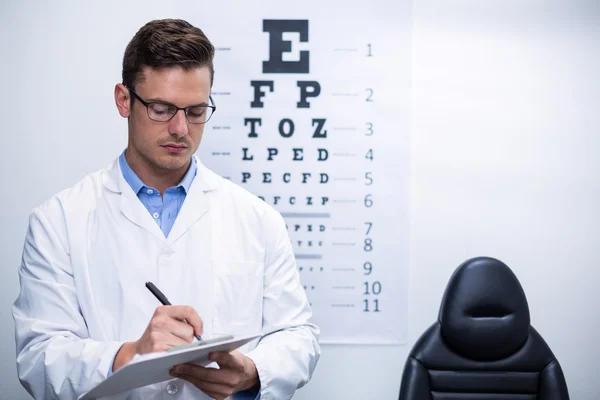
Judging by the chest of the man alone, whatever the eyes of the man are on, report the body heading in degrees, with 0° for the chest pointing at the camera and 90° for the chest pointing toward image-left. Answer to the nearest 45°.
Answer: approximately 0°

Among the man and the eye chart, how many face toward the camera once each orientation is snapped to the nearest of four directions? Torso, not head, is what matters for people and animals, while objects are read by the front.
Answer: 2

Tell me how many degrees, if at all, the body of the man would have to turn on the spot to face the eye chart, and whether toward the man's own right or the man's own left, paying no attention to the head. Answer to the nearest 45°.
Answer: approximately 135° to the man's own left

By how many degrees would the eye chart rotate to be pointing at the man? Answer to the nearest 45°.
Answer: approximately 45° to its right
